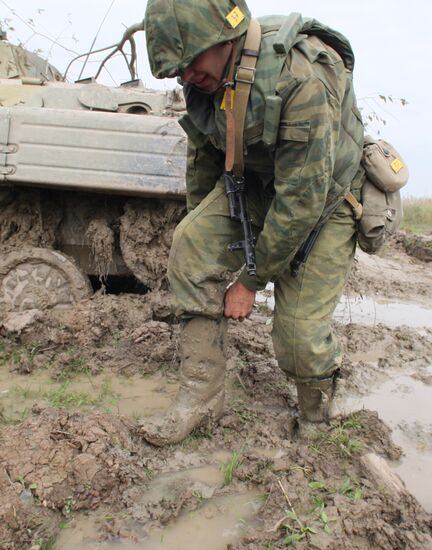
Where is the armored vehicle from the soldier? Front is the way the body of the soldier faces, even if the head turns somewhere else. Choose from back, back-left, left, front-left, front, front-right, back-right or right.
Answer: right

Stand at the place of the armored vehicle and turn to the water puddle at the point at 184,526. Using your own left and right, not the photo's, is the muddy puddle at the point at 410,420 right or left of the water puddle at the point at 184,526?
left

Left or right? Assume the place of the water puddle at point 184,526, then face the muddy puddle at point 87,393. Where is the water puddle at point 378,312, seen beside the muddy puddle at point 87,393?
right

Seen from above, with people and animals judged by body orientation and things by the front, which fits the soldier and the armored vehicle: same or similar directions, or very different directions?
very different directions

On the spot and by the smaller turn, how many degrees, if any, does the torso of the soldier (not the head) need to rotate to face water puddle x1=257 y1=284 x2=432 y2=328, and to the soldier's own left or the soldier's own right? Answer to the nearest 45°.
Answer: approximately 180°

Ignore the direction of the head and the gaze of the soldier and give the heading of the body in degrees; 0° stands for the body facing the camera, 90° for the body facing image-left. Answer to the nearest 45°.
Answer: approximately 45°

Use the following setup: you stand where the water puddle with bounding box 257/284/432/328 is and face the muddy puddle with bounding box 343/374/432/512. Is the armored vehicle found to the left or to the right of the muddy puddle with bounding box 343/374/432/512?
right
